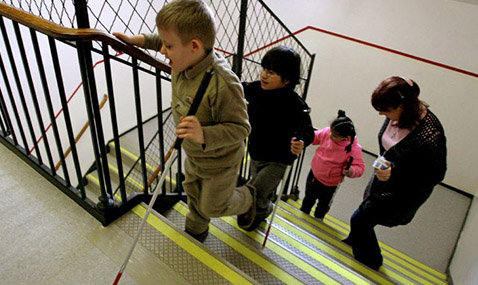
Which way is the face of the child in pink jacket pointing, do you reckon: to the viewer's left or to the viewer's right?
to the viewer's left

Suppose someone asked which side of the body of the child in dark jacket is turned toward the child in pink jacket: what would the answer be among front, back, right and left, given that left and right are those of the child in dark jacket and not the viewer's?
back

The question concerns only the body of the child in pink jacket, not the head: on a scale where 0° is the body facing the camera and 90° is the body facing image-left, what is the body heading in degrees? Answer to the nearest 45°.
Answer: approximately 45°

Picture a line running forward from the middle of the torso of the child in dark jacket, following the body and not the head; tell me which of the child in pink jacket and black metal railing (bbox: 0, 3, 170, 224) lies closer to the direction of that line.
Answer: the black metal railing

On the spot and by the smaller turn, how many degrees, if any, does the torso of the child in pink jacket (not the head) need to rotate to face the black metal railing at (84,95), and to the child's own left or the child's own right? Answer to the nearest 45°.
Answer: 0° — they already face it

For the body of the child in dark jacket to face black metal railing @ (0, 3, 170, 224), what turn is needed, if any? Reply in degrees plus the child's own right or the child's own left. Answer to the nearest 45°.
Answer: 0° — they already face it

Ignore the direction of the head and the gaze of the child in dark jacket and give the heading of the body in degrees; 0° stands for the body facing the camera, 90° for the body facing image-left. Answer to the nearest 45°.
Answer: approximately 45°
